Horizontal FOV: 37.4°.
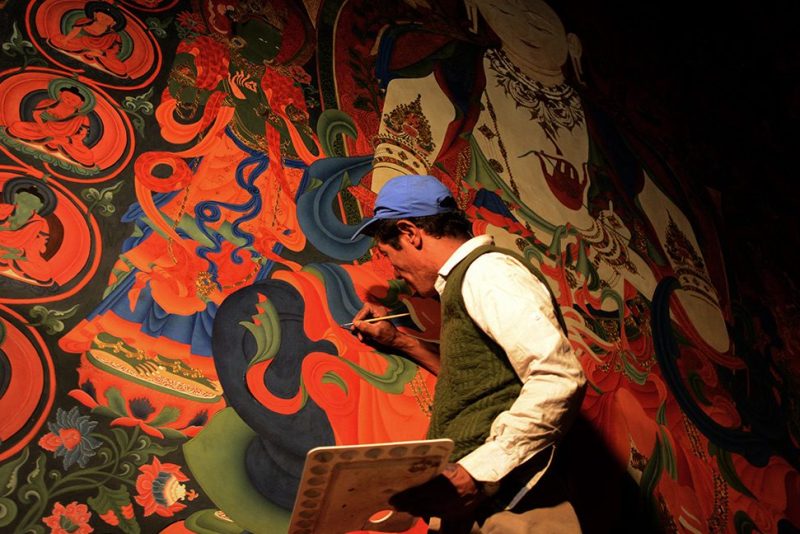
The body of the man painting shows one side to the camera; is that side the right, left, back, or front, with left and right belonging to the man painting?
left
